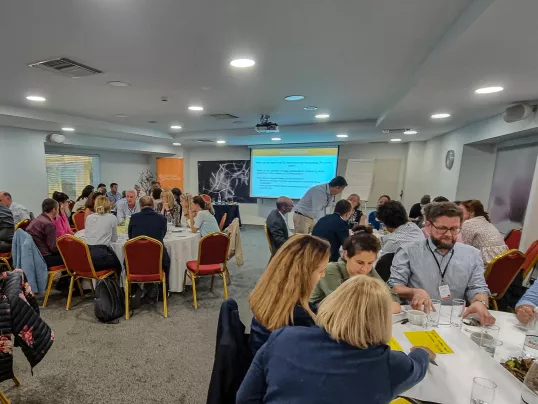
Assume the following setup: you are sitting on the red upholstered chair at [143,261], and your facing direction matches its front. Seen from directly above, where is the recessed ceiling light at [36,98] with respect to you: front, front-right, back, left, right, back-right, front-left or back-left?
front-left

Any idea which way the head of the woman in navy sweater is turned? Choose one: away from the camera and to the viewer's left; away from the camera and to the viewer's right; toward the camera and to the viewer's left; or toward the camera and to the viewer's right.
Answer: away from the camera and to the viewer's right

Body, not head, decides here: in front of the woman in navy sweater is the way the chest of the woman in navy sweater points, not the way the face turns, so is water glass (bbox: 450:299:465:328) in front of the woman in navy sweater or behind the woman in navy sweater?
in front

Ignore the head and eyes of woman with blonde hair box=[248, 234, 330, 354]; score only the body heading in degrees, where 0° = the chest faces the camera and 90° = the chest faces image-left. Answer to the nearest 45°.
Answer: approximately 225°

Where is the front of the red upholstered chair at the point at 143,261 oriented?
away from the camera

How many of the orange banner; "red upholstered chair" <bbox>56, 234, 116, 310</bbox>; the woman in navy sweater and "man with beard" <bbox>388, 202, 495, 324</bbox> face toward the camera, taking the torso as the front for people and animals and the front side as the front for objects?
2

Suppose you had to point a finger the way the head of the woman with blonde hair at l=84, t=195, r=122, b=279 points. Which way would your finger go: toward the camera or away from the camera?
away from the camera

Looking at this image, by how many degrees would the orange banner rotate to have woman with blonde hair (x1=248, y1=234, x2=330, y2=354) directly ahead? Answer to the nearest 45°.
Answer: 0° — it already faces them

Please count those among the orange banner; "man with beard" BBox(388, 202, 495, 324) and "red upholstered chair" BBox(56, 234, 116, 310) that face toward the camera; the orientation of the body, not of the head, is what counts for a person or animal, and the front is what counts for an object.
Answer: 2

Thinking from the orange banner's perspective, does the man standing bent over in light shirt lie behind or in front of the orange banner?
in front

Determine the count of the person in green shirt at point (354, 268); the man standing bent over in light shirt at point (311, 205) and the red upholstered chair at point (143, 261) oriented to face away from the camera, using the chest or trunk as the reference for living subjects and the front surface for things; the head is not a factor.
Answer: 1

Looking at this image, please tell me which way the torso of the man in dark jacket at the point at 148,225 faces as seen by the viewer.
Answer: away from the camera

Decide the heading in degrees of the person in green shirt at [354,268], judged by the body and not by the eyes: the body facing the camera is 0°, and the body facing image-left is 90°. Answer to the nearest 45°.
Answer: approximately 315°

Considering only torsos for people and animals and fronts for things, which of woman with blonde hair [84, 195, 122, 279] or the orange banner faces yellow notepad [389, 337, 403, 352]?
the orange banner

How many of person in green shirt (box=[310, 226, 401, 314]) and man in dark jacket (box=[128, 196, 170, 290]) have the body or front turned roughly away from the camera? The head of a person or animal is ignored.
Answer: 1

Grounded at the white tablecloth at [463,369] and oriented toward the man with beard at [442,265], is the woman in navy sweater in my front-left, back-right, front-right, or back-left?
back-left

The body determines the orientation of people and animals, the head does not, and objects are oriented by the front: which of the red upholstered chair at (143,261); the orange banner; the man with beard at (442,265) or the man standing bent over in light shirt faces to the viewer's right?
the man standing bent over in light shirt

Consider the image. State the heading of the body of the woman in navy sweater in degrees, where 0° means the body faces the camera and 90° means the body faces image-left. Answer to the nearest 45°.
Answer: approximately 225°
